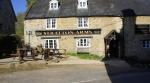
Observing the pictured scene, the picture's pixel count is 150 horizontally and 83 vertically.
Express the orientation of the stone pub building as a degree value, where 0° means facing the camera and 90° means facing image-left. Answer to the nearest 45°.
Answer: approximately 0°

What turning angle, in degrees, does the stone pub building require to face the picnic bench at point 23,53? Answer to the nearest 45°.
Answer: approximately 45° to its right
